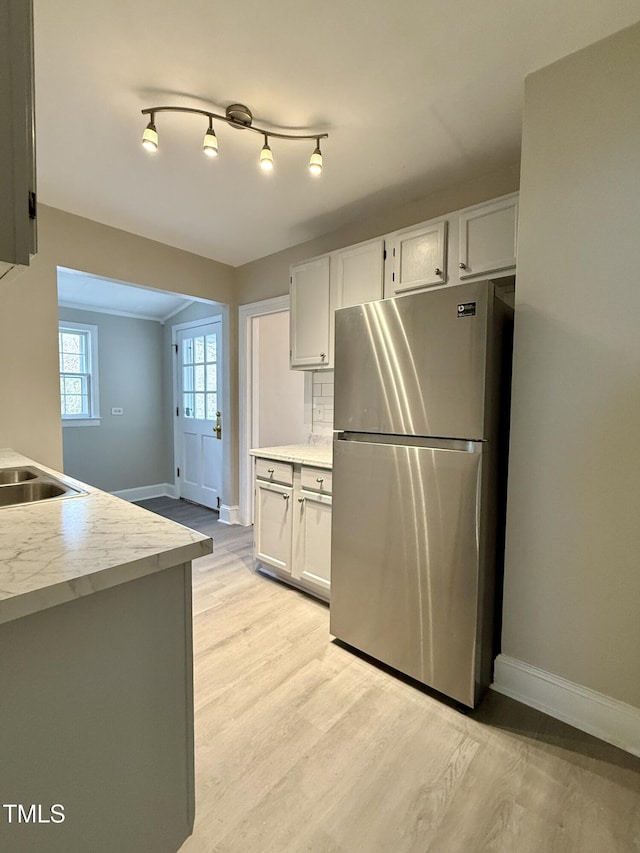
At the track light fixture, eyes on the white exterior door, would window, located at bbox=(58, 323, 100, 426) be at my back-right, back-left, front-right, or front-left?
front-left

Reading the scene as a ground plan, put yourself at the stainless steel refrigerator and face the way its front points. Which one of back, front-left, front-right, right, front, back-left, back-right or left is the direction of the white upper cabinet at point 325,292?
right

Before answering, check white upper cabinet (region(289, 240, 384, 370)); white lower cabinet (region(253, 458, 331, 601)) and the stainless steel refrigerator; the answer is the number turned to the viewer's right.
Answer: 0

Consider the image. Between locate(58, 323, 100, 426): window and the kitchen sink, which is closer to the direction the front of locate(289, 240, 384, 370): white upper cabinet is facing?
the kitchen sink

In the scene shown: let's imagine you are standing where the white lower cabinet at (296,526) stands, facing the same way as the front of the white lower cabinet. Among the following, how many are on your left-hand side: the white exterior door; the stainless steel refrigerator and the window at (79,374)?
1

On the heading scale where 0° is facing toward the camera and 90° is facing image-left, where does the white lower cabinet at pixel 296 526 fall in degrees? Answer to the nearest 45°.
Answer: approximately 45°

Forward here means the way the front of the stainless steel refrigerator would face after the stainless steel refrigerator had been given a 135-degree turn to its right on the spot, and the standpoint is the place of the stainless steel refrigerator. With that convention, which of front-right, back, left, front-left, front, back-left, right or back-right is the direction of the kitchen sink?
left

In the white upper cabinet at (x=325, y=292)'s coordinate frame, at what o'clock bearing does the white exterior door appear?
The white exterior door is roughly at 3 o'clock from the white upper cabinet.

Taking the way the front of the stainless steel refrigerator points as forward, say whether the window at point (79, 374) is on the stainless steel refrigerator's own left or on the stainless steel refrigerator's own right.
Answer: on the stainless steel refrigerator's own right

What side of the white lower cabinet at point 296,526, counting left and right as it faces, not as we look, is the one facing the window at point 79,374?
right

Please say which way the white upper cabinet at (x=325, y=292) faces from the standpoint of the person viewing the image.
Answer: facing the viewer and to the left of the viewer

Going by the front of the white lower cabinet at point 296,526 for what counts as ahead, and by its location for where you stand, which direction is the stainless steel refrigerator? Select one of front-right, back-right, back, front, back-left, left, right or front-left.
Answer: left

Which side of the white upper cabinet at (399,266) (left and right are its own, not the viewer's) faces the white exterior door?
right
